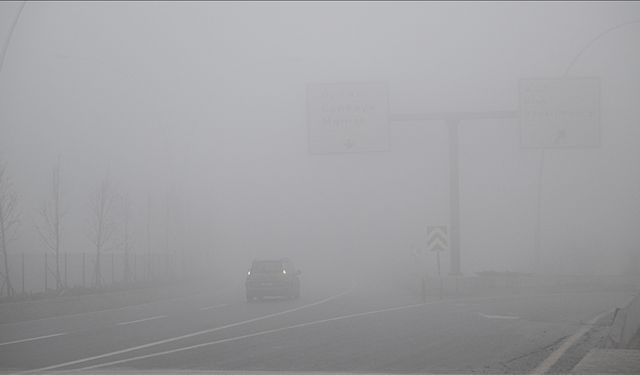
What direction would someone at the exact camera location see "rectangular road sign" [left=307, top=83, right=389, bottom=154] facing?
facing the viewer

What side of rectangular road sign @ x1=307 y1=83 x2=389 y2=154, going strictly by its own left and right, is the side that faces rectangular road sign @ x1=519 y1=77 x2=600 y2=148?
left
